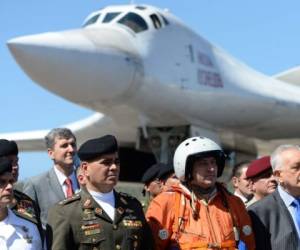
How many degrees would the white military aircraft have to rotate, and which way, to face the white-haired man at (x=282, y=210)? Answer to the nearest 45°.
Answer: approximately 45° to its left

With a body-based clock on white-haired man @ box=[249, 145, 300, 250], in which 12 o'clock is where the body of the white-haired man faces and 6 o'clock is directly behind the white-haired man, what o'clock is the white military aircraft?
The white military aircraft is roughly at 7 o'clock from the white-haired man.

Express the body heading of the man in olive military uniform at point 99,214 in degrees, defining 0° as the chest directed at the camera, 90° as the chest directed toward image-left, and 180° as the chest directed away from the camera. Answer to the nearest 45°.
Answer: approximately 315°

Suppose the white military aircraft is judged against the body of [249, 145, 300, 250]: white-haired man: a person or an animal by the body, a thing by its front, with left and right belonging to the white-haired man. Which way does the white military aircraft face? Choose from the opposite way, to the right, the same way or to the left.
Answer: to the right

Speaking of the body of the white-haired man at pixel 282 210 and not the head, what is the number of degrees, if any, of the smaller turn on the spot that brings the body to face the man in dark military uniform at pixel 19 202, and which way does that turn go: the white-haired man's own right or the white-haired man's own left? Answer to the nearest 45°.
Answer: approximately 135° to the white-haired man's own right

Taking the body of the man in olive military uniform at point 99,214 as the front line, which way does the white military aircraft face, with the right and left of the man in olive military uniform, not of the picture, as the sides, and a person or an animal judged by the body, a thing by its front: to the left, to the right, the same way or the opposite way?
to the right

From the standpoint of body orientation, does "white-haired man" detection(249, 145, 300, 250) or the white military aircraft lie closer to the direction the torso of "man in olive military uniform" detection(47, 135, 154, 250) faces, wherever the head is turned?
the white-haired man

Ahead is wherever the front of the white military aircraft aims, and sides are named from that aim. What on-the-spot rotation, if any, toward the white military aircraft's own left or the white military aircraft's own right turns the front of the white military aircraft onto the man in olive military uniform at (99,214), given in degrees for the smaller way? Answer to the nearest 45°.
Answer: approximately 45° to the white military aircraft's own left
